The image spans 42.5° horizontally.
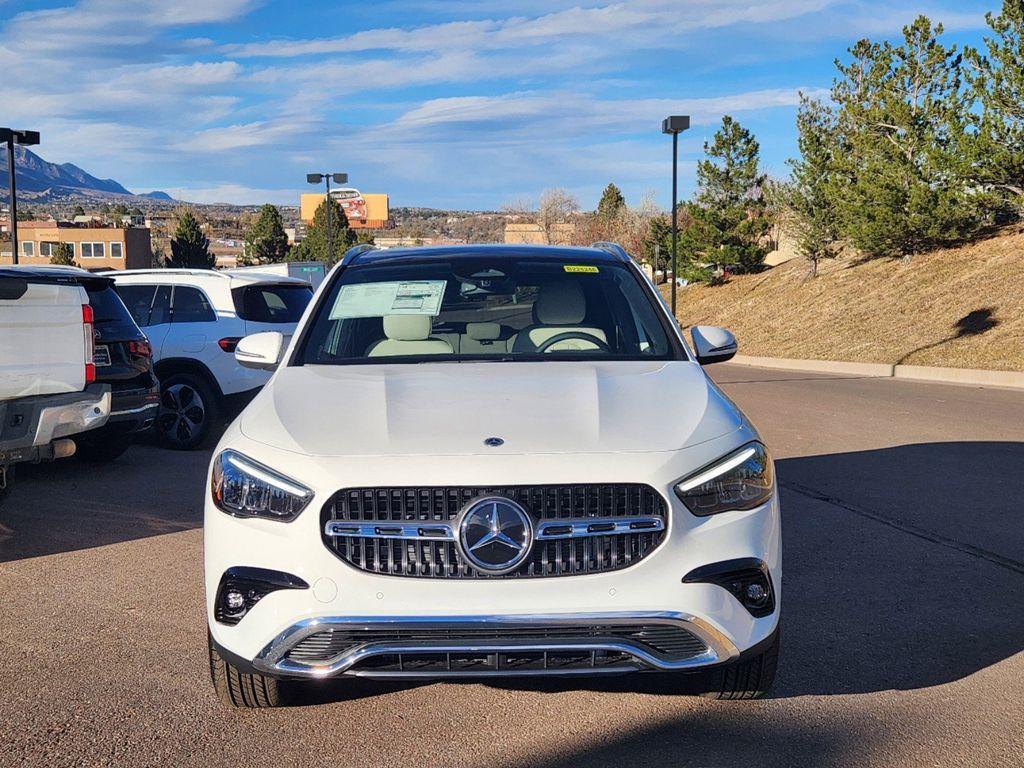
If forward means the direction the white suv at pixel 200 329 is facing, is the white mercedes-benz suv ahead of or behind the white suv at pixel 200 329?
behind

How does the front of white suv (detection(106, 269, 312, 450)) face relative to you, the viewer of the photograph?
facing away from the viewer and to the left of the viewer

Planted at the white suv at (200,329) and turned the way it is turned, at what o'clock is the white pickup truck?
The white pickup truck is roughly at 8 o'clock from the white suv.

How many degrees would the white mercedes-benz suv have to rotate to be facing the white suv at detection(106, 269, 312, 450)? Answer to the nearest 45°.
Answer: approximately 180°

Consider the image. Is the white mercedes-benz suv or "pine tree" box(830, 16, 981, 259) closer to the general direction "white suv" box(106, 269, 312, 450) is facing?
the pine tree

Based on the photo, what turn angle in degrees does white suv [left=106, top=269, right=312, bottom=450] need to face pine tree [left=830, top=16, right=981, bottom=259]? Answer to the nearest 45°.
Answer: approximately 90° to its right

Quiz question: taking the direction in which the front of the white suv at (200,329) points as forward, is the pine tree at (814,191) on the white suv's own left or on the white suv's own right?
on the white suv's own right

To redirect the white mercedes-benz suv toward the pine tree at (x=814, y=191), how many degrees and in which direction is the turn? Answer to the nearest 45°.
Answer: approximately 180°

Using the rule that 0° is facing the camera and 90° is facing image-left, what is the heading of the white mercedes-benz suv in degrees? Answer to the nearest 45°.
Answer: approximately 0°

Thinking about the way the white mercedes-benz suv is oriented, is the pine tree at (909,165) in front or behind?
behind

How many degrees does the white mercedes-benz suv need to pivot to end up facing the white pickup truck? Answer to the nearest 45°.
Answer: approximately 135° to its right

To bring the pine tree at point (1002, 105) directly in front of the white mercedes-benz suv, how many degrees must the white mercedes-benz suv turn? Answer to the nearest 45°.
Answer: approximately 135° to its left
